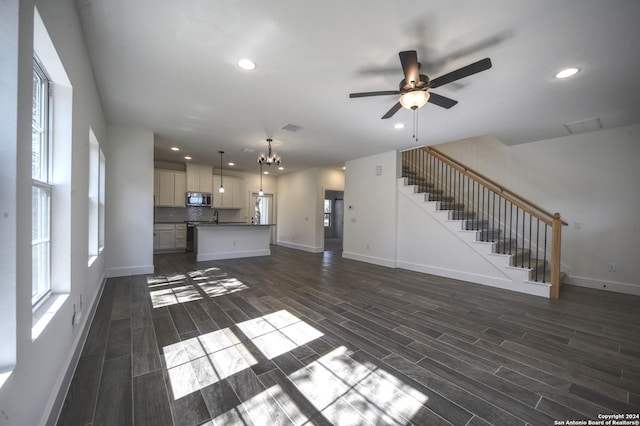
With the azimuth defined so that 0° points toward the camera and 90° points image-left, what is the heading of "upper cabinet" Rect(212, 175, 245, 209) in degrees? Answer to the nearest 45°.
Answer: approximately 0°

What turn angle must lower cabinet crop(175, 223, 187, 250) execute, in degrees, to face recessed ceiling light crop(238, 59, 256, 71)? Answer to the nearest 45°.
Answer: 0° — it already faces it

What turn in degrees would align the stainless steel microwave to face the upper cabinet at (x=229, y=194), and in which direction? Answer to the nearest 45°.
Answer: approximately 90° to its left

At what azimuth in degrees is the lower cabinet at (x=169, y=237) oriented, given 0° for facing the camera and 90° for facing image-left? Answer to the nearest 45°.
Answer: approximately 0°

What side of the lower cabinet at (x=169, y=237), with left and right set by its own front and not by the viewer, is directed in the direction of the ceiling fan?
front

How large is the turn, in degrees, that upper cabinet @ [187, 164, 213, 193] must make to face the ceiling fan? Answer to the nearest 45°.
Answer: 0° — it already faces it

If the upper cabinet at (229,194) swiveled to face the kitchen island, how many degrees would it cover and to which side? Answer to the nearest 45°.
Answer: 0° — it already faces it

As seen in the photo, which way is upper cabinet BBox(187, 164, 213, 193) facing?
toward the camera

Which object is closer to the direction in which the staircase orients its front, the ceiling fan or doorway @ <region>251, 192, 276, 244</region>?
the ceiling fan

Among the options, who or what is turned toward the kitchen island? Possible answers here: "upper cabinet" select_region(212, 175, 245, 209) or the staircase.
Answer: the upper cabinet

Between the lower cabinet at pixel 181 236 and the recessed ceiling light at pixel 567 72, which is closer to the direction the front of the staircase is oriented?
the recessed ceiling light

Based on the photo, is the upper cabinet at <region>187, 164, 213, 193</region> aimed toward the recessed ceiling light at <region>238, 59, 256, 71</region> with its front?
yes

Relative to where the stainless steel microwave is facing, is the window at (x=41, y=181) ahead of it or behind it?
ahead

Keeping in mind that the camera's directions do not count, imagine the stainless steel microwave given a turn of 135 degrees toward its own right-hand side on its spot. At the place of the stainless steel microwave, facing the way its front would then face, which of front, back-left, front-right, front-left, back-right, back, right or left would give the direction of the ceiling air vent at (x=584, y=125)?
back

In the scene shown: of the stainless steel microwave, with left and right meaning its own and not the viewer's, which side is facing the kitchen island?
front

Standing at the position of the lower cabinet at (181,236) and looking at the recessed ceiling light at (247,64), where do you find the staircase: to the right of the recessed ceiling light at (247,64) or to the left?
left
